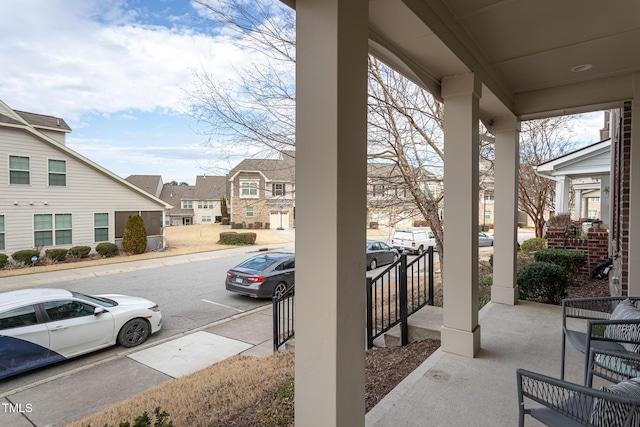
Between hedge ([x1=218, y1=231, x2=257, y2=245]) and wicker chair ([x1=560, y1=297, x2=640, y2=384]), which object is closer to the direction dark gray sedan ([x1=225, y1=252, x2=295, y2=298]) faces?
the hedge

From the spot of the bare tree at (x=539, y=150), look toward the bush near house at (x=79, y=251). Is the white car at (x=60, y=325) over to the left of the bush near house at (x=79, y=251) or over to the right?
left
